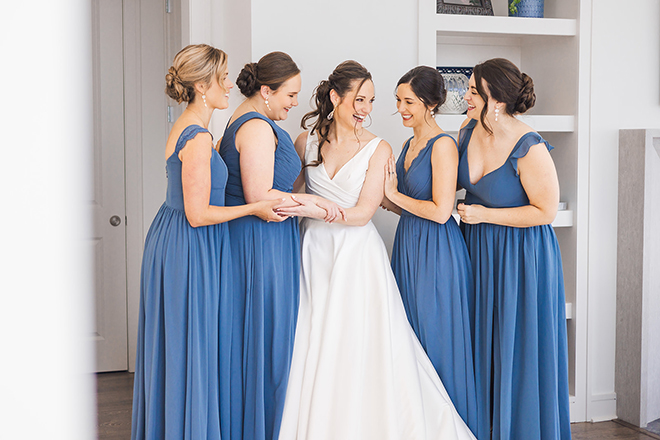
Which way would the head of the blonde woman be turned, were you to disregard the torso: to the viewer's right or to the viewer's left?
to the viewer's right

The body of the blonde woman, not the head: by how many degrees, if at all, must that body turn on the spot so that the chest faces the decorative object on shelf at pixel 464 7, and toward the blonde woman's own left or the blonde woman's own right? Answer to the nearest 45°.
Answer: approximately 45° to the blonde woman's own left

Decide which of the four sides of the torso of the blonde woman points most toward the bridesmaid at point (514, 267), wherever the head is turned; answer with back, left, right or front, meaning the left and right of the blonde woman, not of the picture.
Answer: front

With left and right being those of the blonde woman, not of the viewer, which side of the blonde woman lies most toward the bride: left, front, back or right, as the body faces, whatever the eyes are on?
front

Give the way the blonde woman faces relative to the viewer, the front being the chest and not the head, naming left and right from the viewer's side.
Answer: facing to the right of the viewer

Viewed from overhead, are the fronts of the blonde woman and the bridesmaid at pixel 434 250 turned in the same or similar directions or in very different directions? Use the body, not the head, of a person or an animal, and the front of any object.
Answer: very different directions

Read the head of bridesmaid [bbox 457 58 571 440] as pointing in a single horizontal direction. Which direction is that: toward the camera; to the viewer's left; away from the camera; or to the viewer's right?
to the viewer's left
